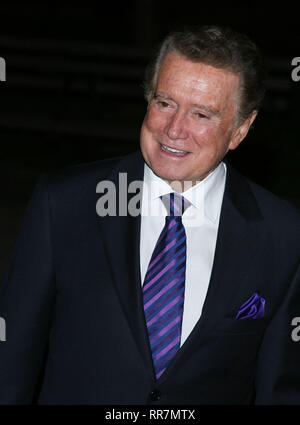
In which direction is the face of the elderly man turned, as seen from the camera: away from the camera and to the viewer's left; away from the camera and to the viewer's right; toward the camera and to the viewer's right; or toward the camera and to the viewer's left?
toward the camera and to the viewer's left

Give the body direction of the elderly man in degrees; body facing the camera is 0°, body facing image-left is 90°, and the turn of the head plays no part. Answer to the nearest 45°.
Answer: approximately 0°
